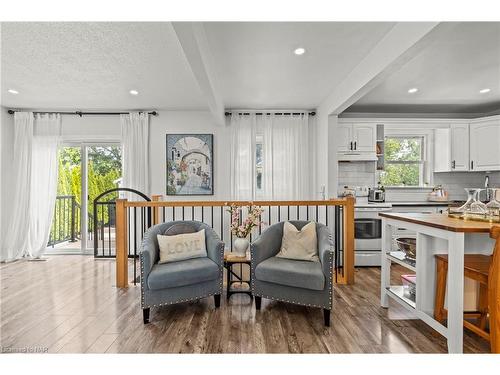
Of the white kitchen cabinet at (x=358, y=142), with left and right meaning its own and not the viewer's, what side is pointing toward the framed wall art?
right

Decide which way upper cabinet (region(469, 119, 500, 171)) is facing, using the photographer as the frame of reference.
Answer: facing the viewer and to the left of the viewer

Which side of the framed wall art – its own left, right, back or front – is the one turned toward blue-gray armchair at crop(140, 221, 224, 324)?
front

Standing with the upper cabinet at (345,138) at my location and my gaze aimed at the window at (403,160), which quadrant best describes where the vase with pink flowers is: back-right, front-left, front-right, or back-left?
back-right

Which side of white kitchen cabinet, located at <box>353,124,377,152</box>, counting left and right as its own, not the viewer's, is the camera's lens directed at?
front

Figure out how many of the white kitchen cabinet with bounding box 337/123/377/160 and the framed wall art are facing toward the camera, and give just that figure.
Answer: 2

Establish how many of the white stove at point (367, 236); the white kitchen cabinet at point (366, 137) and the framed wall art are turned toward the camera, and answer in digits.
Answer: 3

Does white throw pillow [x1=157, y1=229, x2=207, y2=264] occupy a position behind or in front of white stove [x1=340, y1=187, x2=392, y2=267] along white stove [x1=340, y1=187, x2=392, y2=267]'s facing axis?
in front

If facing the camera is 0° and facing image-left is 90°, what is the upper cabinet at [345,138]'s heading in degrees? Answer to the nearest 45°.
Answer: approximately 0°

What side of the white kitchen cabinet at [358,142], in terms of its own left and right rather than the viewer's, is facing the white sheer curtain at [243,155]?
right

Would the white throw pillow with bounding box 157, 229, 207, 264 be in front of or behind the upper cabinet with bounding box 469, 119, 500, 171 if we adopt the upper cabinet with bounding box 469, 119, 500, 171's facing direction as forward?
in front

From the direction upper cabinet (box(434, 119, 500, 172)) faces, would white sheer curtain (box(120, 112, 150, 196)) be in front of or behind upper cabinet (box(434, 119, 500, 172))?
in front
